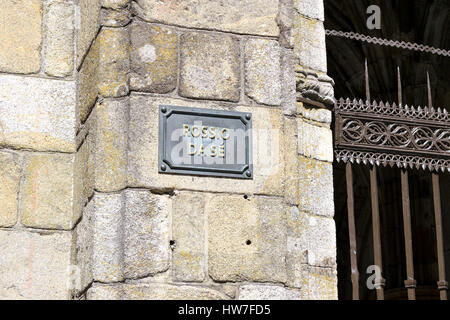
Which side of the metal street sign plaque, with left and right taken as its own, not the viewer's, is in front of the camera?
front

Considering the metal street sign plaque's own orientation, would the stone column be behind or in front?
behind

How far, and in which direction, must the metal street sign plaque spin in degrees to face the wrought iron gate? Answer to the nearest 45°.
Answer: approximately 135° to its left
